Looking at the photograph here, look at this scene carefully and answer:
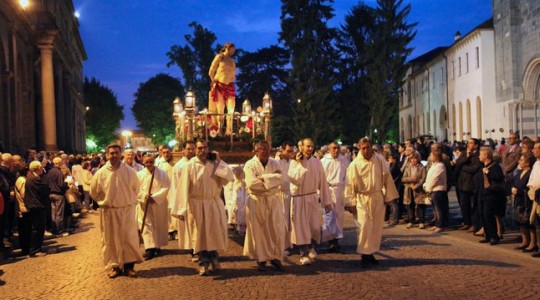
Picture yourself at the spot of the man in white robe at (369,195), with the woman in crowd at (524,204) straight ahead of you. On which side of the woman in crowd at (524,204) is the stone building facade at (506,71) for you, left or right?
left

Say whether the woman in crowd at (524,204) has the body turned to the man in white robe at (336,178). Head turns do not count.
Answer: yes

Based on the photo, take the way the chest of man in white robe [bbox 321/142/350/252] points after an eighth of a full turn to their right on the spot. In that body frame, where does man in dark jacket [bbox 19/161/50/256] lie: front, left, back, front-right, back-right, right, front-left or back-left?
front-right

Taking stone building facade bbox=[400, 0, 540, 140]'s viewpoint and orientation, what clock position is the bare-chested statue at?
The bare-chested statue is roughly at 11 o'clock from the stone building facade.

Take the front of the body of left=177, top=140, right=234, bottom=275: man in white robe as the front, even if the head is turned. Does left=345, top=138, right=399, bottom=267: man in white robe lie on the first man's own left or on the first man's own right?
on the first man's own left
